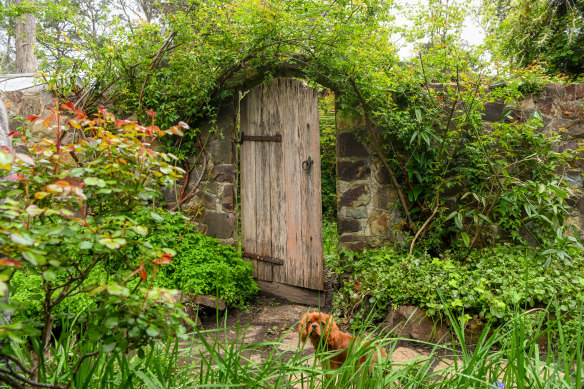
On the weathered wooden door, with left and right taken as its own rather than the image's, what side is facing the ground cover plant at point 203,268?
front

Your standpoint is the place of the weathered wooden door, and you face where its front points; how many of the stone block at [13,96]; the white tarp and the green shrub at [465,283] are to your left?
1

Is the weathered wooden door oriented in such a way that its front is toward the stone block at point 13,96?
no

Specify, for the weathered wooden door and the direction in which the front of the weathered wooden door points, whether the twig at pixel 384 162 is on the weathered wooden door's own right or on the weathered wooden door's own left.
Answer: on the weathered wooden door's own left

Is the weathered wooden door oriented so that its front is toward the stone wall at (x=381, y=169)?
no

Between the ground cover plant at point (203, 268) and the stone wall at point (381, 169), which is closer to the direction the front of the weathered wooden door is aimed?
the ground cover plant

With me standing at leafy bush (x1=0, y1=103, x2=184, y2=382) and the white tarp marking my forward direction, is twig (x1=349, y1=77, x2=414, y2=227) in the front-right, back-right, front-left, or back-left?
front-right

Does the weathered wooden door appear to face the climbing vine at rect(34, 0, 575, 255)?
no

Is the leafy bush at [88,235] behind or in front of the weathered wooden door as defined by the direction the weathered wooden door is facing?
in front

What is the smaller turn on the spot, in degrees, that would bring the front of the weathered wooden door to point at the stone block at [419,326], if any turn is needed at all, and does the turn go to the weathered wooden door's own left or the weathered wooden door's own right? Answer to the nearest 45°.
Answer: approximately 90° to the weathered wooden door's own left
